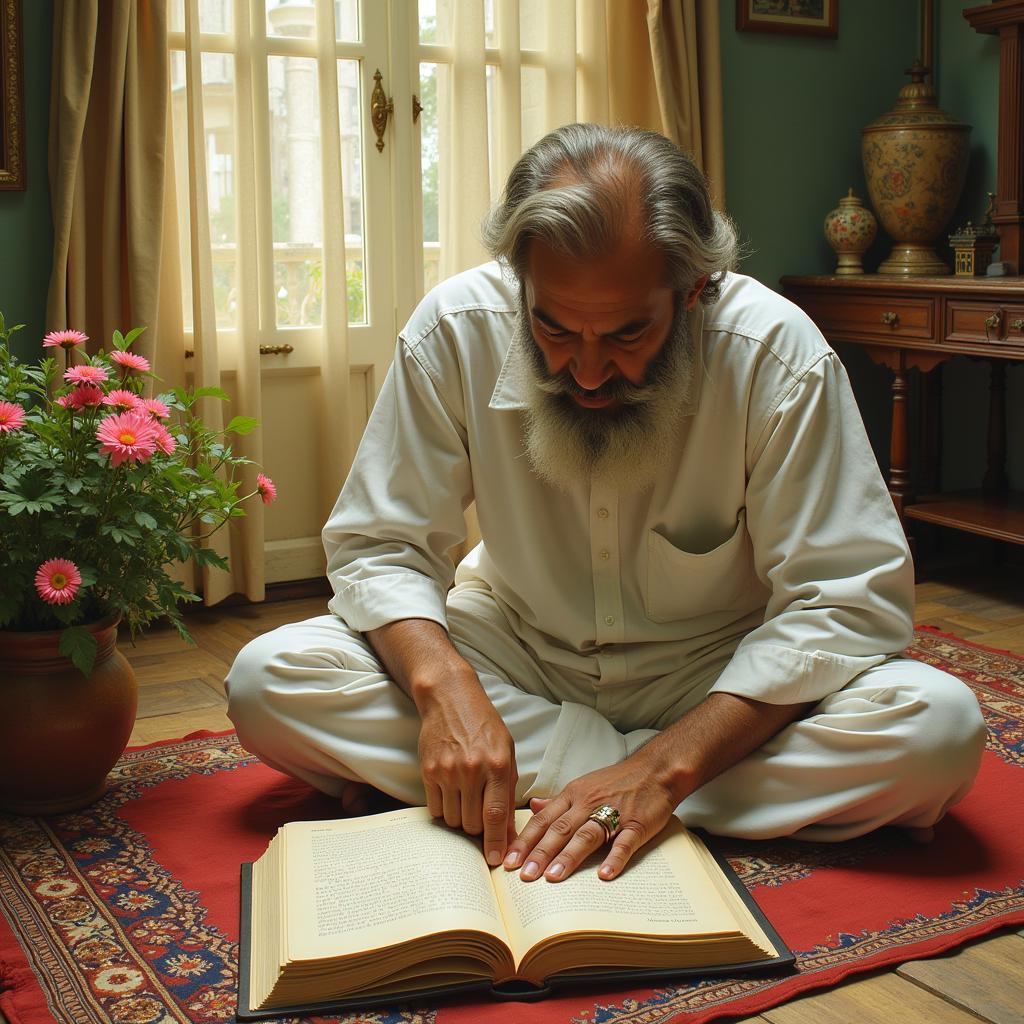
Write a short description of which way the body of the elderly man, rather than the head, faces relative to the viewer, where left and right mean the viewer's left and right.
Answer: facing the viewer

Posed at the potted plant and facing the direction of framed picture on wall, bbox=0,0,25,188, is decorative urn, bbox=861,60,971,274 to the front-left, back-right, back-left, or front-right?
front-right

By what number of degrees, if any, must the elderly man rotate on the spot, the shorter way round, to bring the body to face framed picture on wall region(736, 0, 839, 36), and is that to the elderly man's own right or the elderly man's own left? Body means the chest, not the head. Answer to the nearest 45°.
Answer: approximately 180°

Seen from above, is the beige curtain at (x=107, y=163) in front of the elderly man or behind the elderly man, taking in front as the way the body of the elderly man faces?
behind

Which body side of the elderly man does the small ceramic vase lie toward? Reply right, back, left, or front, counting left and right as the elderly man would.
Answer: back

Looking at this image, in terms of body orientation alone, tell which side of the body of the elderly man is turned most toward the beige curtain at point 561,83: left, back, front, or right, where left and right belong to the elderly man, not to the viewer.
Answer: back

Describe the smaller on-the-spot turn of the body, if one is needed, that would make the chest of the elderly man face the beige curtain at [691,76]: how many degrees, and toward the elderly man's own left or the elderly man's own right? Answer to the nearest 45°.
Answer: approximately 180°
